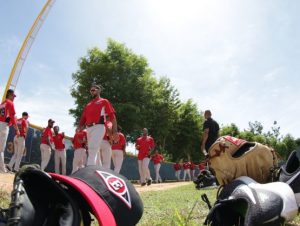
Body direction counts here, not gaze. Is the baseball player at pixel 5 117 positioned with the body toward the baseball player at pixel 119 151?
yes

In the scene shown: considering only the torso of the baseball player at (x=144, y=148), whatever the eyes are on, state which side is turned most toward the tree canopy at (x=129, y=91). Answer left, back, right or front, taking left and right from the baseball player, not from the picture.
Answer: back

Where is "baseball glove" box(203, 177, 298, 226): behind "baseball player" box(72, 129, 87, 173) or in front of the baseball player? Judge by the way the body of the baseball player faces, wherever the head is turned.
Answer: in front

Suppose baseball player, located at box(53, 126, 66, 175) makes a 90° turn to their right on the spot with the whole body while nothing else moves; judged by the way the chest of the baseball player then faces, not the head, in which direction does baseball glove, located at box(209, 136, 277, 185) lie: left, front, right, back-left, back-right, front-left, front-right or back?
left

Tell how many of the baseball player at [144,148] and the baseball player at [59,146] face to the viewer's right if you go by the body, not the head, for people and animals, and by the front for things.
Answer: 0

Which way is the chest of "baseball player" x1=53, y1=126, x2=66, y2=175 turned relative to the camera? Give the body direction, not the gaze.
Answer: toward the camera

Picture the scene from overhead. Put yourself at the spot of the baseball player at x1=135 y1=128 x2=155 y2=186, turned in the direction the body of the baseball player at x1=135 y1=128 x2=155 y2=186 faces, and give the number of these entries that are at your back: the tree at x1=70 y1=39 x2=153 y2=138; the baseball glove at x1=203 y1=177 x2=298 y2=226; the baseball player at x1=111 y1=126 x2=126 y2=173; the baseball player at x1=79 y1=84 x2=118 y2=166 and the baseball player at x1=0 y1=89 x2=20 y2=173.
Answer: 1

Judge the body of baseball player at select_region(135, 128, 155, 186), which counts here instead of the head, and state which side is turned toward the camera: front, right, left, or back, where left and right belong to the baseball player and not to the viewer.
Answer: front

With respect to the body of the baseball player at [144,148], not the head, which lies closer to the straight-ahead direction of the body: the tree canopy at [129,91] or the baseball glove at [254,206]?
the baseball glove

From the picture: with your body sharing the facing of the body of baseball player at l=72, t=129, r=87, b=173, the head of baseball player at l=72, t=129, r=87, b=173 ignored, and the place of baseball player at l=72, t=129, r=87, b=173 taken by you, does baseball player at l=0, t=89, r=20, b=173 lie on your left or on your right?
on your right

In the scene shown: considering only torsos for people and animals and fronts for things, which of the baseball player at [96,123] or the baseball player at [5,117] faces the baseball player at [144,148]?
the baseball player at [5,117]

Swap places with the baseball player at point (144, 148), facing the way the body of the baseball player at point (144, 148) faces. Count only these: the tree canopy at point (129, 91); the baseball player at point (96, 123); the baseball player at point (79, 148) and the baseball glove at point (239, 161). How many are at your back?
1
